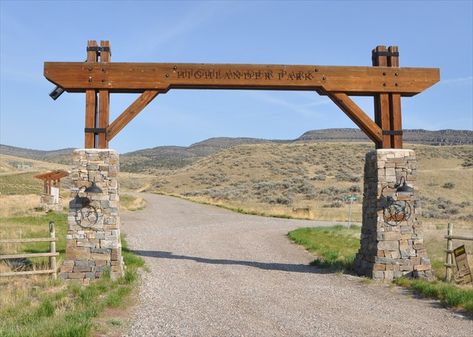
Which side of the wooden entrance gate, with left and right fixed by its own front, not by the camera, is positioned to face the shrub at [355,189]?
back

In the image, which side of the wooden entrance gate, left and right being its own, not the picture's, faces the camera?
front

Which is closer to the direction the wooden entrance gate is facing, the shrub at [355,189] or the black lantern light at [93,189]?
the black lantern light

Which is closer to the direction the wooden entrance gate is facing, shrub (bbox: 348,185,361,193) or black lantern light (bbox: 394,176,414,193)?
the black lantern light

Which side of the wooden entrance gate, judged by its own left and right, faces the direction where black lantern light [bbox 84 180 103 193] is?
right

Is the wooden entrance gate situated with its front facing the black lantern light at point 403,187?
no
